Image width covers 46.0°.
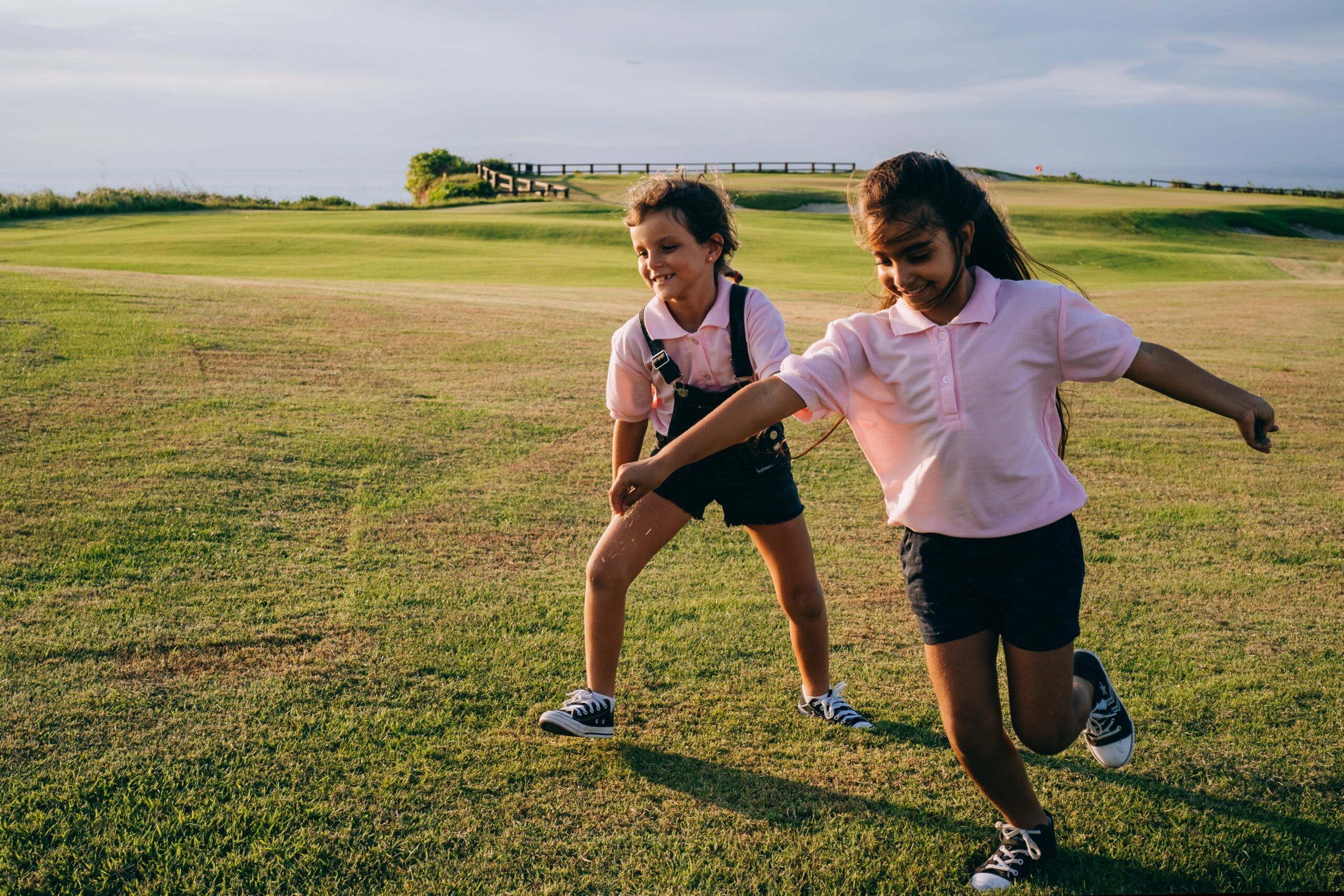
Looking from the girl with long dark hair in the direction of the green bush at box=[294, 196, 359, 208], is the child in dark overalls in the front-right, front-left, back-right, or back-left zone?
front-left

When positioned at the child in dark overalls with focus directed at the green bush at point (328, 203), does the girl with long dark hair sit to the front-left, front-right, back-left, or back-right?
back-right

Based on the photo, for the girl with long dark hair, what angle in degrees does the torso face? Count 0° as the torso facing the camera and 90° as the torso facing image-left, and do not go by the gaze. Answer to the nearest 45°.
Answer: approximately 0°

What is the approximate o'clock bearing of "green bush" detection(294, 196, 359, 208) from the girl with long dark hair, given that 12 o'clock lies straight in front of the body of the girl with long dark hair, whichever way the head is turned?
The green bush is roughly at 5 o'clock from the girl with long dark hair.

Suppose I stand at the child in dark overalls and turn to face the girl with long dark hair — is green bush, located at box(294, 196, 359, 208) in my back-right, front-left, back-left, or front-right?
back-left

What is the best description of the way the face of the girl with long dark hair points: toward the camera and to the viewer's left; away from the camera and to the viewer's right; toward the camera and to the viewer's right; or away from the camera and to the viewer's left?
toward the camera and to the viewer's left

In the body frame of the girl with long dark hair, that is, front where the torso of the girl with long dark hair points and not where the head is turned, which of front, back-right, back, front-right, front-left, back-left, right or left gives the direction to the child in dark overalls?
back-right
